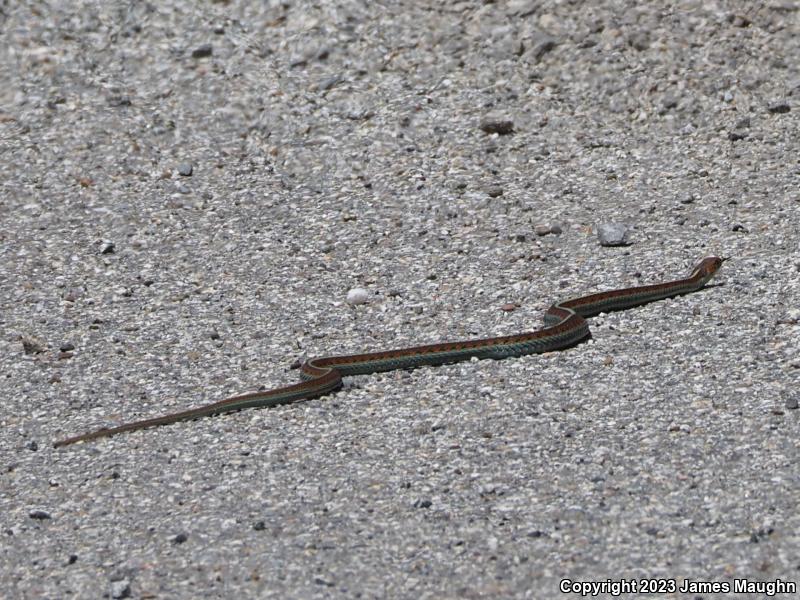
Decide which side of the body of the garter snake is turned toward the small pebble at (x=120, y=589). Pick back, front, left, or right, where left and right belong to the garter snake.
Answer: back

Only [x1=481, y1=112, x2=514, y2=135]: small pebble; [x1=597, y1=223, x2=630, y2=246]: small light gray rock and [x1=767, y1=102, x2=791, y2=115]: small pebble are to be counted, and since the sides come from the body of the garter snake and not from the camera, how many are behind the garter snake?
0

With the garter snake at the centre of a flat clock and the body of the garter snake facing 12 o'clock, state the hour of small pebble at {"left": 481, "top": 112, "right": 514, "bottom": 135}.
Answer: The small pebble is roughly at 11 o'clock from the garter snake.

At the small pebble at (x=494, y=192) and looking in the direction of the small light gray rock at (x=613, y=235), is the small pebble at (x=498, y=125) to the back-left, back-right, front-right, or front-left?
back-left

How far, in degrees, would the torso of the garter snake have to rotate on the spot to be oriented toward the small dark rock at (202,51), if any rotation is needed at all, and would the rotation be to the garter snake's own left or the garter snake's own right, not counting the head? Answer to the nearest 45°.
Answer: approximately 45° to the garter snake's own left

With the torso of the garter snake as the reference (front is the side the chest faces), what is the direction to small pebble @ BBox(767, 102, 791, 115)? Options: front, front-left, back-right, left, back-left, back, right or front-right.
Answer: front

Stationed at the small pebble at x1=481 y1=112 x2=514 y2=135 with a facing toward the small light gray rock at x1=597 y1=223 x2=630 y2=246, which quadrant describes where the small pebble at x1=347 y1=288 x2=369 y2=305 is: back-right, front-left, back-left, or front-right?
front-right

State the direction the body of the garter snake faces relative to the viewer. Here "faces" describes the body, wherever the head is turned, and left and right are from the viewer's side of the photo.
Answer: facing away from the viewer and to the right of the viewer

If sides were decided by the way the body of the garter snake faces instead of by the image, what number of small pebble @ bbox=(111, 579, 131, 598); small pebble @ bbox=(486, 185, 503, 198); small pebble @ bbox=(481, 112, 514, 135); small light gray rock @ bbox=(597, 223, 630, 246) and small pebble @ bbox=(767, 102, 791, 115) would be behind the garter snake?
1

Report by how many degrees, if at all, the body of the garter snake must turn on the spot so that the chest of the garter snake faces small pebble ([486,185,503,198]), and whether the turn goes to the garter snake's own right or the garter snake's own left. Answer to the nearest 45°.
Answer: approximately 45° to the garter snake's own left

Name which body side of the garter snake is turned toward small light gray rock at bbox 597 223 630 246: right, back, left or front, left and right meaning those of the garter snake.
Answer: front

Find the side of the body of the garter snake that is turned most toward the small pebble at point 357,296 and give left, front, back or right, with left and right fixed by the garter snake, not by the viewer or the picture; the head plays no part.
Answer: left

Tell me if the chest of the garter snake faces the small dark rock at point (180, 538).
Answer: no

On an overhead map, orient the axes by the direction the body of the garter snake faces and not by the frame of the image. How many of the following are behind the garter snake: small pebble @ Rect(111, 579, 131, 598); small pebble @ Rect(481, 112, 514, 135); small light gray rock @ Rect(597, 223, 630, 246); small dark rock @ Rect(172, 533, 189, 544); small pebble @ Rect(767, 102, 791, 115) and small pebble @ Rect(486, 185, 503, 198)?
2
